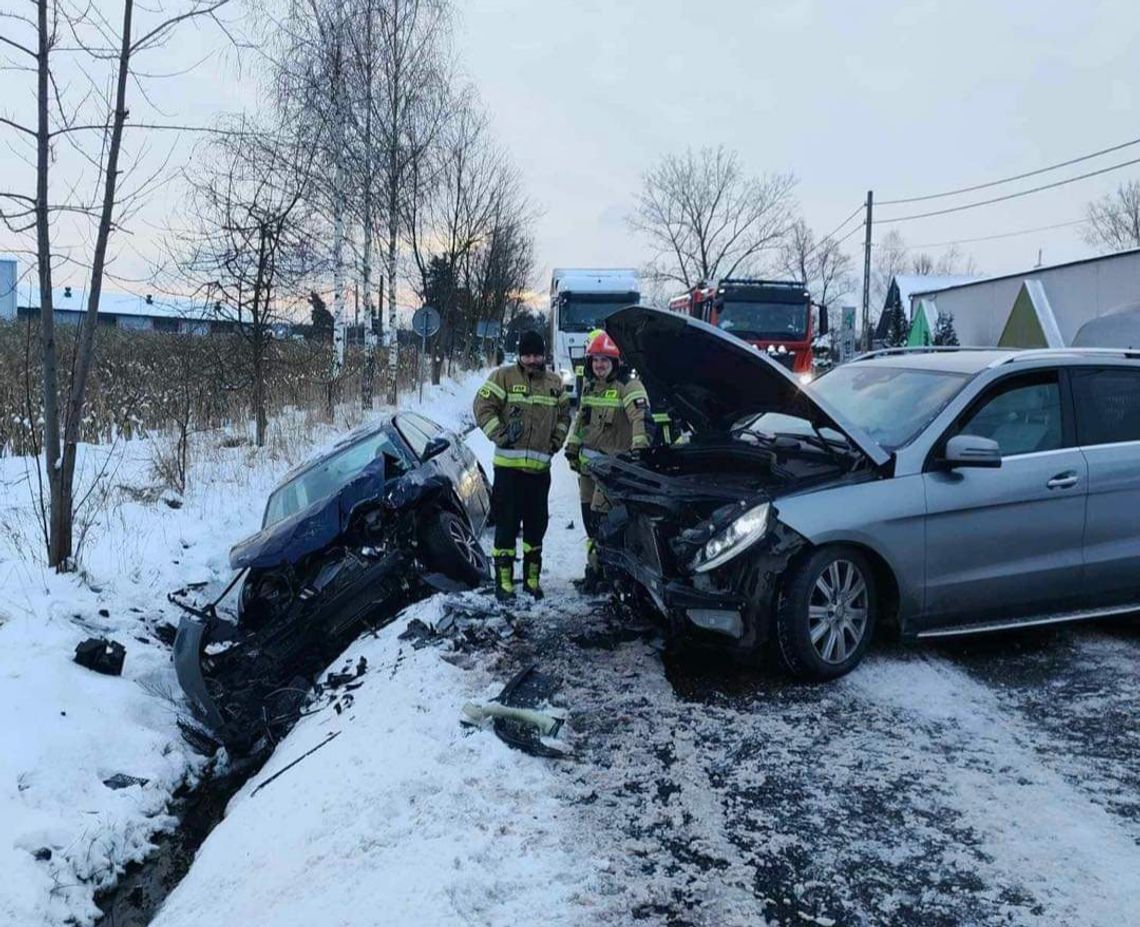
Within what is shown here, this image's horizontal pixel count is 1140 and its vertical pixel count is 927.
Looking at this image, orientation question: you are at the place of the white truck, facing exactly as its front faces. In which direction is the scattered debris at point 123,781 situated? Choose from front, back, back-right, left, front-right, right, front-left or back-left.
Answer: front

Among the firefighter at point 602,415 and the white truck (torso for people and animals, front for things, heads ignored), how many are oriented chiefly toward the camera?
2

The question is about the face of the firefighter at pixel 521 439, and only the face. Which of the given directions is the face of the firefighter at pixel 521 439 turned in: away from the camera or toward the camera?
toward the camera

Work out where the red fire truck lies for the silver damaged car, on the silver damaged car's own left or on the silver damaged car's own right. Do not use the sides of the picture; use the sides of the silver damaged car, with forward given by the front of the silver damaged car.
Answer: on the silver damaged car's own right

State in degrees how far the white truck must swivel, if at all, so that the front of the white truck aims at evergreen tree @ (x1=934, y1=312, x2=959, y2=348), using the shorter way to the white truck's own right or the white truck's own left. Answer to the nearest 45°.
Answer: approximately 135° to the white truck's own left

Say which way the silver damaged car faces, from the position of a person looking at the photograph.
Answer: facing the viewer and to the left of the viewer

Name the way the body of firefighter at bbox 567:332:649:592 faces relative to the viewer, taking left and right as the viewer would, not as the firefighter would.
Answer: facing the viewer

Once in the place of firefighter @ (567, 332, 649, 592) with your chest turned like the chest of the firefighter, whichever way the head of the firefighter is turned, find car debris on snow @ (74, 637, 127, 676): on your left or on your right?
on your right

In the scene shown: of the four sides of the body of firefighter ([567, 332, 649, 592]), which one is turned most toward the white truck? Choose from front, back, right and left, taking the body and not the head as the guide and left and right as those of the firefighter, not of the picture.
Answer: back

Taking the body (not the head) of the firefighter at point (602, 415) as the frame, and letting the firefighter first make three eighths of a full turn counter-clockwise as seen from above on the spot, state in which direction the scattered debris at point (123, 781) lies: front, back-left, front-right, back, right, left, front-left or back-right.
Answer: back

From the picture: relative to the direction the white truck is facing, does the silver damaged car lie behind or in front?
in front
